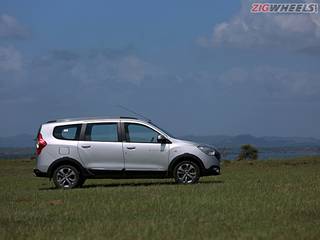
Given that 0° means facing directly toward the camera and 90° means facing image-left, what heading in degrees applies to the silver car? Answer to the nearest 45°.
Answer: approximately 270°
